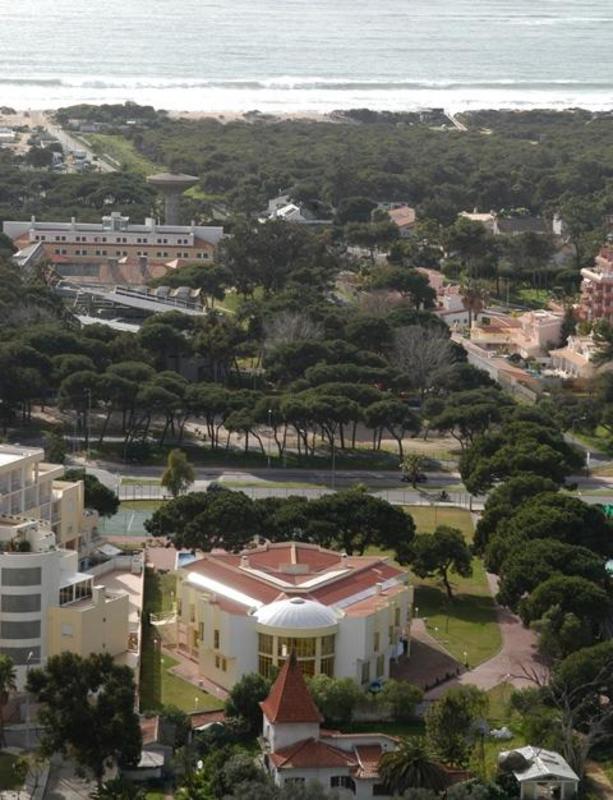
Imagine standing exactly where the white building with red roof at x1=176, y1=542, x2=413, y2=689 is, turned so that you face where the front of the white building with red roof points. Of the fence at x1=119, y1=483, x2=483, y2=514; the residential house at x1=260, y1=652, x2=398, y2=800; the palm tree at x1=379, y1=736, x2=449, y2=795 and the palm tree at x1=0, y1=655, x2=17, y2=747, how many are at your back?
1

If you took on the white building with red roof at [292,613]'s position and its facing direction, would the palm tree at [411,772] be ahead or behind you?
ahead

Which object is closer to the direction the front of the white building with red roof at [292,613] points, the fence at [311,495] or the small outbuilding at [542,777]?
the small outbuilding

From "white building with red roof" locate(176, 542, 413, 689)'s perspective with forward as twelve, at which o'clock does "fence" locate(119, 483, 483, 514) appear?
The fence is roughly at 6 o'clock from the white building with red roof.

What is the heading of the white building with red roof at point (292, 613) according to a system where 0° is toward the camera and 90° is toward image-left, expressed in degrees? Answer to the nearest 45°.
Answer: approximately 0°

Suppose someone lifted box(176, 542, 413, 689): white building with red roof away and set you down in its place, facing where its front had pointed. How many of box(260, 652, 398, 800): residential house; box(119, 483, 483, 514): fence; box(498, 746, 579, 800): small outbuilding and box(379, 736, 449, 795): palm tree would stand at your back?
1

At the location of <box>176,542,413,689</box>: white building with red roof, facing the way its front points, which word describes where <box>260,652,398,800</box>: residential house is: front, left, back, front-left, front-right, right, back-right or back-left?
front

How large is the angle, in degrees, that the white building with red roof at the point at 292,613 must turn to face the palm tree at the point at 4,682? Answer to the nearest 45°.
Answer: approximately 45° to its right

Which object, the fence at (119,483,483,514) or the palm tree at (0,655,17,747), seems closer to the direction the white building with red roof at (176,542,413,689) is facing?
the palm tree

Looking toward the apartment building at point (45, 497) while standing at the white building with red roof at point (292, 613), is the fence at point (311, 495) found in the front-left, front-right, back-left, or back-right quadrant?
front-right

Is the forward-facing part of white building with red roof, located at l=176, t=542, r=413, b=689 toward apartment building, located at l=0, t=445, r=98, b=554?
no

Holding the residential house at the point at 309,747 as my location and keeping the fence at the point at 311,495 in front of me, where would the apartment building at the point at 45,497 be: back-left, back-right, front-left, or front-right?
front-left

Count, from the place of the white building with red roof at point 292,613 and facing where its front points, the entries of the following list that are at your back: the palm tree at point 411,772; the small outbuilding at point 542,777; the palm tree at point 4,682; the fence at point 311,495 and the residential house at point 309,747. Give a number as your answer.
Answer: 1

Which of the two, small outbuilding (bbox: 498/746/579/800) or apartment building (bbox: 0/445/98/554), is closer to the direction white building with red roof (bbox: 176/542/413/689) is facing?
the small outbuilding
